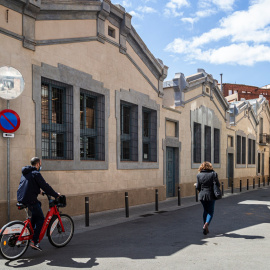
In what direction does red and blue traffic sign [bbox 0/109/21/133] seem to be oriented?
toward the camera

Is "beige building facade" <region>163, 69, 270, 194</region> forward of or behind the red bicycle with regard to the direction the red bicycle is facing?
forward

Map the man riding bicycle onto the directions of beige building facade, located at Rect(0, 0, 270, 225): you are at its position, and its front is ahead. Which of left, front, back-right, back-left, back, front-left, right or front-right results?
front-right

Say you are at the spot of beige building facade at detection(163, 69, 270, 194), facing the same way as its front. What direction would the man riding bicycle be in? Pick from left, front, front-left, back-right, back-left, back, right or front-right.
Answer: front-right

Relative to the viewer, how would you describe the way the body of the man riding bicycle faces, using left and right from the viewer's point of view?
facing away from the viewer and to the right of the viewer

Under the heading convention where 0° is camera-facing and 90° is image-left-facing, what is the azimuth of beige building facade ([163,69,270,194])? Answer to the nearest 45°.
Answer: approximately 315°
